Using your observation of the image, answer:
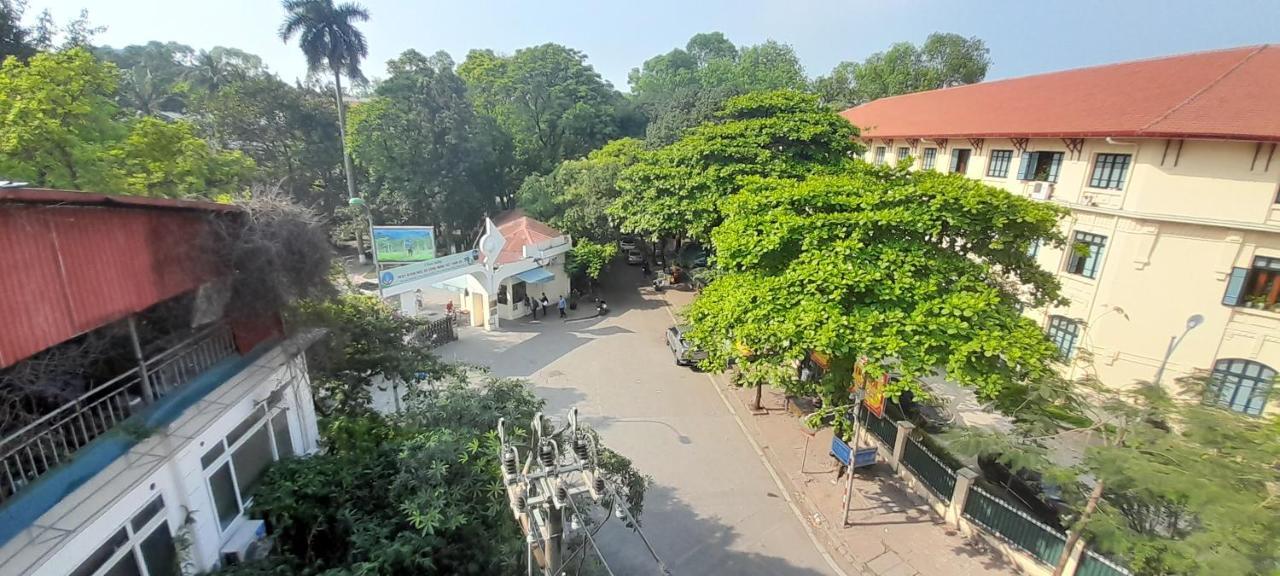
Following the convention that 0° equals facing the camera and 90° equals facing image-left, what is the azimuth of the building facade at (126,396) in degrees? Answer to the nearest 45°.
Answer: approximately 315°

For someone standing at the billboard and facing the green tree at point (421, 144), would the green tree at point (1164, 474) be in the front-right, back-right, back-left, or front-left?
back-right

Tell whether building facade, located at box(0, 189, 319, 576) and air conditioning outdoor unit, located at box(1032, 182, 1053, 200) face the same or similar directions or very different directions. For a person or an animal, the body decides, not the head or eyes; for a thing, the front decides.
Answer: very different directions

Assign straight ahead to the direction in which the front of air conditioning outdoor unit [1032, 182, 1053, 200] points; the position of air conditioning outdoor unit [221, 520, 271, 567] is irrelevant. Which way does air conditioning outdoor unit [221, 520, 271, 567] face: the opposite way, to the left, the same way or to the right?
the opposite way

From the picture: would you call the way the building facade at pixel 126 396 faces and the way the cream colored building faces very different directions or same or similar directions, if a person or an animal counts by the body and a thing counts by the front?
very different directions
